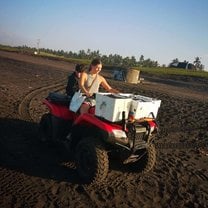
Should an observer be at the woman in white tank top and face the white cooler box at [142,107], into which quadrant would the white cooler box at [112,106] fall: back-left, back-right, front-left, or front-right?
front-right

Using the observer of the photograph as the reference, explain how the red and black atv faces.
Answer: facing the viewer and to the right of the viewer

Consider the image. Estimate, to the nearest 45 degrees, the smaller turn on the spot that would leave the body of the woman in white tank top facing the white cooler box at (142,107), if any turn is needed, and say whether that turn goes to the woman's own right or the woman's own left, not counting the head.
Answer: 0° — they already face it

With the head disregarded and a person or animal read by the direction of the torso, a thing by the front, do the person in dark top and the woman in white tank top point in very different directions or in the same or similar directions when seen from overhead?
same or similar directions

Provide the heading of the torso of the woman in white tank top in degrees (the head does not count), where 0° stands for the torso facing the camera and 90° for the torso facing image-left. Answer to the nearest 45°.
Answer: approximately 315°

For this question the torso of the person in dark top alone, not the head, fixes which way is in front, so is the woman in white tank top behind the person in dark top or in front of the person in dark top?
in front
